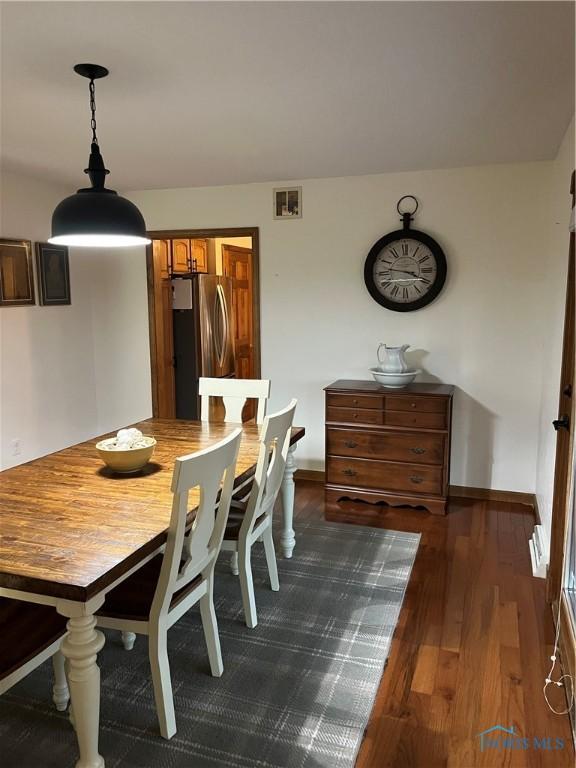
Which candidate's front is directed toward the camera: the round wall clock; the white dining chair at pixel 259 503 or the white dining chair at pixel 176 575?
the round wall clock

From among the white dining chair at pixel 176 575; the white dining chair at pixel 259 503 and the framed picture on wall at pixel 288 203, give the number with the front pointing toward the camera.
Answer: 1

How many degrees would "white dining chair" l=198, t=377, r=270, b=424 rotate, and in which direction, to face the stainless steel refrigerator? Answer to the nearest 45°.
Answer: approximately 180°

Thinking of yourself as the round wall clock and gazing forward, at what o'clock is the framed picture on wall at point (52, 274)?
The framed picture on wall is roughly at 3 o'clock from the round wall clock.

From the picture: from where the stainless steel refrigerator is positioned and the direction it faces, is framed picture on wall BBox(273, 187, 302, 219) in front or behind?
in front

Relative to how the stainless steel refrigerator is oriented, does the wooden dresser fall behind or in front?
in front

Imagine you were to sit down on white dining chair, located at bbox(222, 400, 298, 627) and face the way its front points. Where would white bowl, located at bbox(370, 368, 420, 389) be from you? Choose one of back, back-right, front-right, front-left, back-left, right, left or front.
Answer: right

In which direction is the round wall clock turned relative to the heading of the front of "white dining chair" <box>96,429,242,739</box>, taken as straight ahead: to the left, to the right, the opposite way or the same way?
to the left

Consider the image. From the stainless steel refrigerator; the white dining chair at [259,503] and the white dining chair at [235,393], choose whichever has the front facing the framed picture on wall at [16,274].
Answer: the white dining chair at [259,503]

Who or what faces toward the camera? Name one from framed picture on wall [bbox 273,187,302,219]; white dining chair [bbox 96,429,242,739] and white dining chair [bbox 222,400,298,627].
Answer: the framed picture on wall

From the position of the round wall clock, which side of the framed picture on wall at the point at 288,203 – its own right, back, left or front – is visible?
left

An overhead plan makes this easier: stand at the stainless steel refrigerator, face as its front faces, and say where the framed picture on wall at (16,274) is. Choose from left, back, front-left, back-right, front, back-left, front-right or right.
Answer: right

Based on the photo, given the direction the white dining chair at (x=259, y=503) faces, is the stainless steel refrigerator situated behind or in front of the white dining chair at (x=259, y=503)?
in front

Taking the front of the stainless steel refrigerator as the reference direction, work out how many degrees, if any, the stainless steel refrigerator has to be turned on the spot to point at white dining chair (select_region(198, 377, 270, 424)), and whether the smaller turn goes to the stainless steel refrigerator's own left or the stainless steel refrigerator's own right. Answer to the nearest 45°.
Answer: approximately 45° to the stainless steel refrigerator's own right

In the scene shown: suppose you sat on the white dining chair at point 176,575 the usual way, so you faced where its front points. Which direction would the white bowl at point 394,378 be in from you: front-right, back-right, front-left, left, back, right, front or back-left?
right

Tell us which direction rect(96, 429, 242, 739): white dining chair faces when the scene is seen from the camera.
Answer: facing away from the viewer and to the left of the viewer
